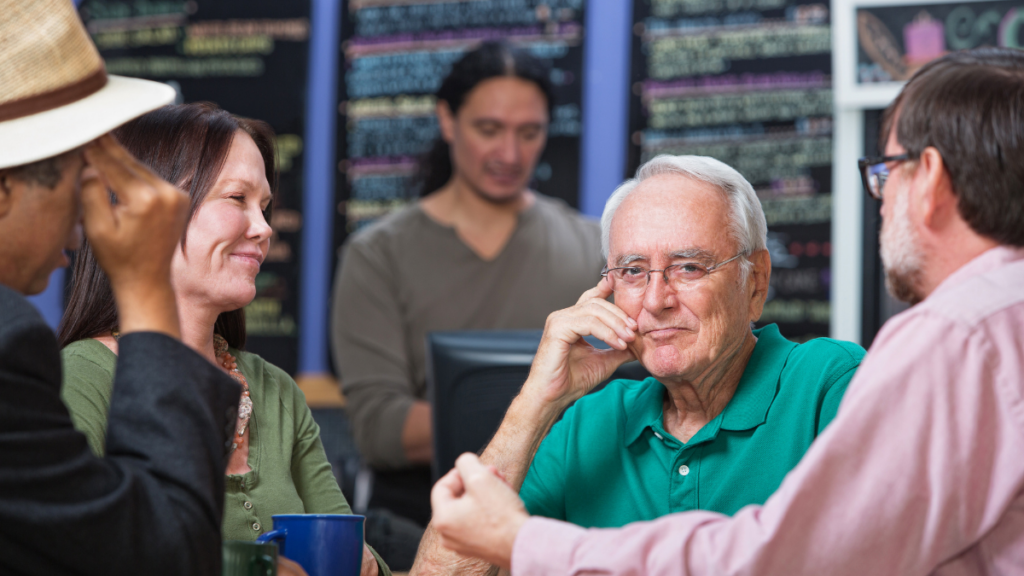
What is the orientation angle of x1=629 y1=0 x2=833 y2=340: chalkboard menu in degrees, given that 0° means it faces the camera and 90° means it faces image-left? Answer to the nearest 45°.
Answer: approximately 0°

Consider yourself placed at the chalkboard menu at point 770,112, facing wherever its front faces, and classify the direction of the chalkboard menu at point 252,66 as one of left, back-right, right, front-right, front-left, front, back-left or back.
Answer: right

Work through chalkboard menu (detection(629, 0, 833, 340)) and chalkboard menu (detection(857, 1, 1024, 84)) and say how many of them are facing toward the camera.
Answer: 2

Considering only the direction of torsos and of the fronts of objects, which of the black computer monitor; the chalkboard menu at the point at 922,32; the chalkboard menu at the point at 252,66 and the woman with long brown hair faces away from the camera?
the black computer monitor

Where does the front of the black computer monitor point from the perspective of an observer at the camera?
facing away from the viewer

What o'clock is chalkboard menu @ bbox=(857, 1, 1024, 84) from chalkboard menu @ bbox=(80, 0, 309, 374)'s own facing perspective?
chalkboard menu @ bbox=(857, 1, 1024, 84) is roughly at 10 o'clock from chalkboard menu @ bbox=(80, 0, 309, 374).

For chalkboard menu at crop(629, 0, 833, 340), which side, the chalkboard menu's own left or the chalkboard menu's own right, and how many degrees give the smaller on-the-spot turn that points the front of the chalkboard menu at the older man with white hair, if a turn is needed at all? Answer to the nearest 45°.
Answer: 0° — it already faces them

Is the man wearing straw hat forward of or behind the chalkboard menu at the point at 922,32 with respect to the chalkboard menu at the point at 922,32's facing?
forward

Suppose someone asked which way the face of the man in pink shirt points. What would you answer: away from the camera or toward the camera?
away from the camera

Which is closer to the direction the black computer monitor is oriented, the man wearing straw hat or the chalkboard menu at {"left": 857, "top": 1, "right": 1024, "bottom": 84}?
the chalkboard menu
